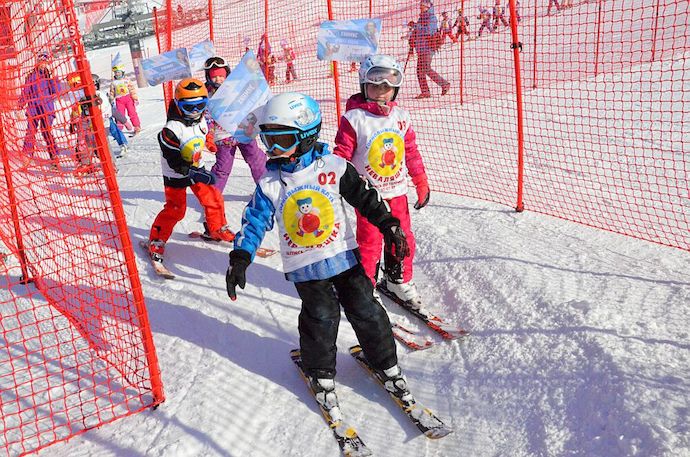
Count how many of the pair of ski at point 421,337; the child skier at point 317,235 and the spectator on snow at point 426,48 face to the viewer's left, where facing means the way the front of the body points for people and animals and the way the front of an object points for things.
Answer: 1

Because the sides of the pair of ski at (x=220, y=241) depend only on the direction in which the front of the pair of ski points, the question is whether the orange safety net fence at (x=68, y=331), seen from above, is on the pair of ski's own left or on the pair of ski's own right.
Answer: on the pair of ski's own right

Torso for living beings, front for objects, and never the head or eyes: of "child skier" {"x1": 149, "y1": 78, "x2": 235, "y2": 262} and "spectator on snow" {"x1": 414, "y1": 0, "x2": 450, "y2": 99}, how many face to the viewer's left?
1

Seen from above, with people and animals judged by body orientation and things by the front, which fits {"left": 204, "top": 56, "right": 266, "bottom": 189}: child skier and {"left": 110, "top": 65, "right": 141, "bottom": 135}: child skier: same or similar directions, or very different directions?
same or similar directions

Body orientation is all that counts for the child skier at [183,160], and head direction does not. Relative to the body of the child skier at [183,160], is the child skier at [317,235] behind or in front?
in front

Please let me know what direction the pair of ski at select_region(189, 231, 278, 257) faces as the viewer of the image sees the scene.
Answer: facing the viewer and to the right of the viewer

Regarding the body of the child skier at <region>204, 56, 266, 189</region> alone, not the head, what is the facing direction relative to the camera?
toward the camera

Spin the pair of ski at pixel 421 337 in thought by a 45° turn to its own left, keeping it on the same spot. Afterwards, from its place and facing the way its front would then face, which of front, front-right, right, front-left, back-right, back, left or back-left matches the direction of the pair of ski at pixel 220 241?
back-left

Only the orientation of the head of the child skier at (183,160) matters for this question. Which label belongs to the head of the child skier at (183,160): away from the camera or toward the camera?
toward the camera

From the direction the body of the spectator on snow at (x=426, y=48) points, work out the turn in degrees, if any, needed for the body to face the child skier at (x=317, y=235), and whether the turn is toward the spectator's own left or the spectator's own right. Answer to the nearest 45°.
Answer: approximately 90° to the spectator's own left

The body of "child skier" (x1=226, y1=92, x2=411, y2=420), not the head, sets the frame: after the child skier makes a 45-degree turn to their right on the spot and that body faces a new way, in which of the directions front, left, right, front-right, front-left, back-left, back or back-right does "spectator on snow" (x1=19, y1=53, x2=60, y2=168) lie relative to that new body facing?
right

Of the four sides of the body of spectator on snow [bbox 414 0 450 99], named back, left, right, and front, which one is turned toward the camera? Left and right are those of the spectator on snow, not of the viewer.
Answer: left

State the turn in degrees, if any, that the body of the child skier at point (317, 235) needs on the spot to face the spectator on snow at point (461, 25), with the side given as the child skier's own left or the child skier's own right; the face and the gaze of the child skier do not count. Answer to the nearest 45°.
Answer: approximately 180°

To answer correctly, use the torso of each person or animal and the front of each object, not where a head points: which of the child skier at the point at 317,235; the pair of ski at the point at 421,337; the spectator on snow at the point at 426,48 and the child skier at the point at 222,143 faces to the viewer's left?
the spectator on snow

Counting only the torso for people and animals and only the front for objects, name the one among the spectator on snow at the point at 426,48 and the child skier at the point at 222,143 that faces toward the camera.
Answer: the child skier
